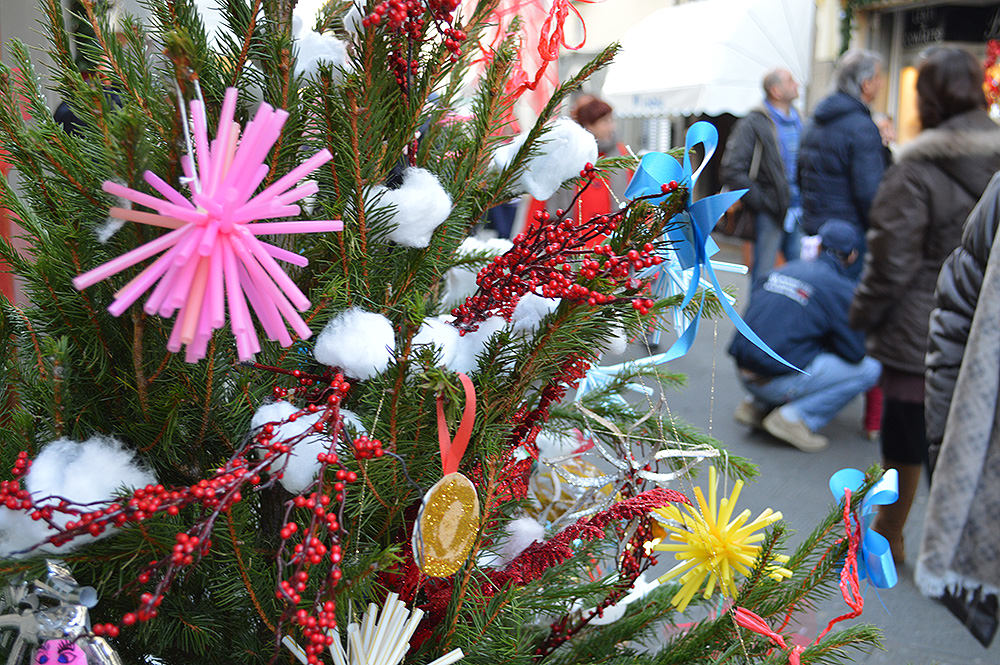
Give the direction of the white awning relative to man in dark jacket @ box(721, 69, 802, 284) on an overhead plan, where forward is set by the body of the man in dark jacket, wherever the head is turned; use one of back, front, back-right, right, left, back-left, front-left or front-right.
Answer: back-left

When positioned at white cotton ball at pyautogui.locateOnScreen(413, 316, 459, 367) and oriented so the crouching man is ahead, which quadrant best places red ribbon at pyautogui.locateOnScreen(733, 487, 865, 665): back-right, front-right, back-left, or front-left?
front-right

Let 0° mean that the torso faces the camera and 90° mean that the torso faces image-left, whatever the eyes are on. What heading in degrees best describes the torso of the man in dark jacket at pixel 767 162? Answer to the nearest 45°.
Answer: approximately 315°

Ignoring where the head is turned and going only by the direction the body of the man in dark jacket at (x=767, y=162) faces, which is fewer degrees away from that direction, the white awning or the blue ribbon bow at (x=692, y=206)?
the blue ribbon bow

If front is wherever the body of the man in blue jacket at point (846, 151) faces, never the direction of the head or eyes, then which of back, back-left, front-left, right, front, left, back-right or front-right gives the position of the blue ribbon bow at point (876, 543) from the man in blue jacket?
back-right

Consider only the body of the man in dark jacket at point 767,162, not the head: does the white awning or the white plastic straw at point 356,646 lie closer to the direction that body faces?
the white plastic straw

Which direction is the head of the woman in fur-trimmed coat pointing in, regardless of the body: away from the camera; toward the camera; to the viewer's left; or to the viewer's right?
away from the camera

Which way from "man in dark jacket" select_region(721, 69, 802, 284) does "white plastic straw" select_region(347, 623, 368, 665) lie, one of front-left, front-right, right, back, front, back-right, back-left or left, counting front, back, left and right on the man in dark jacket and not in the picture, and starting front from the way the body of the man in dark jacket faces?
front-right

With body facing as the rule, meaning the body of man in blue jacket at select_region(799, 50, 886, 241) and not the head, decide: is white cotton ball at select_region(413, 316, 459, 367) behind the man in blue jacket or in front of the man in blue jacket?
behind
